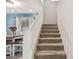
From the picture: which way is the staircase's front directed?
toward the camera
